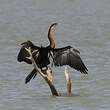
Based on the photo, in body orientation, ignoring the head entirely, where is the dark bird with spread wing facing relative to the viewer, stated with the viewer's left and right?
facing away from the viewer and to the right of the viewer
